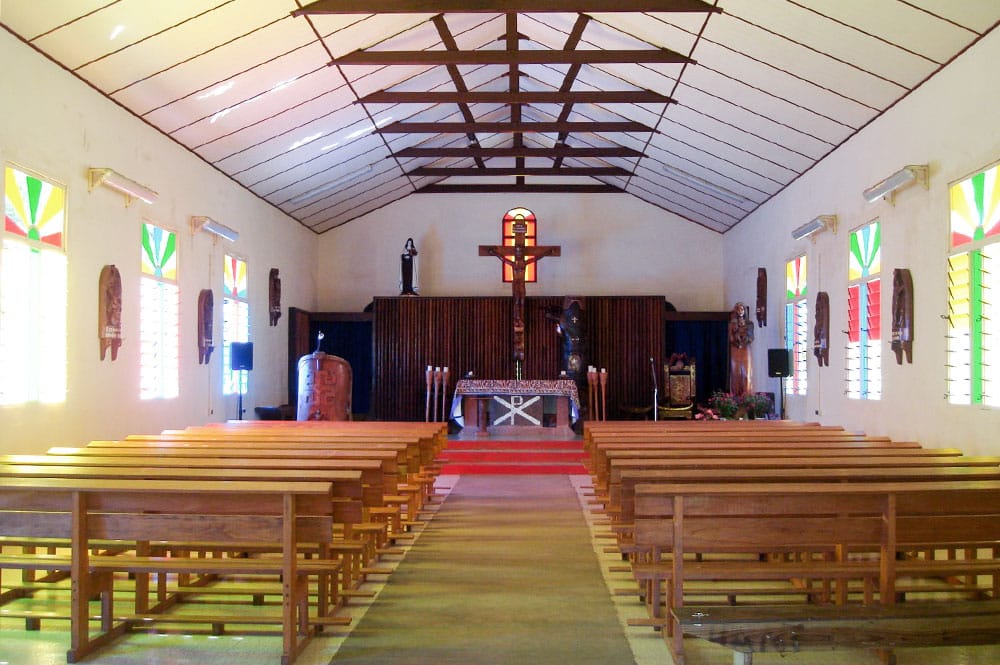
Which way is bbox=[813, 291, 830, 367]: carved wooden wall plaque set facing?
to the viewer's left

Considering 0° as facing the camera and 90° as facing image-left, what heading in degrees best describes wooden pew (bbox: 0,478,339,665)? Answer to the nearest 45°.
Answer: approximately 180°

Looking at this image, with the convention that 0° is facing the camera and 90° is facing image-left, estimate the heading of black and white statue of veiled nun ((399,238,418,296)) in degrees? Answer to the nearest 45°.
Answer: approximately 0°

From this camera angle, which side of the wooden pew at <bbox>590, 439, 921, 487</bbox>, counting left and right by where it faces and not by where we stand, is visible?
back

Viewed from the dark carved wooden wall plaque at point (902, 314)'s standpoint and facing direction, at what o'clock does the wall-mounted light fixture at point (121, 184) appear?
The wall-mounted light fixture is roughly at 1 o'clock from the dark carved wooden wall plaque.

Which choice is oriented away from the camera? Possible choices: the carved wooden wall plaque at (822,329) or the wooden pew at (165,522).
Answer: the wooden pew

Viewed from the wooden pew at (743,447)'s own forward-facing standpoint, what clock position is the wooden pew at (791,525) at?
the wooden pew at (791,525) is roughly at 6 o'clock from the wooden pew at (743,447).

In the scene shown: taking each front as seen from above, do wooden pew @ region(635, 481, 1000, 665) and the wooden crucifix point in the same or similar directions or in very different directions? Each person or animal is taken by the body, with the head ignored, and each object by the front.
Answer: very different directions

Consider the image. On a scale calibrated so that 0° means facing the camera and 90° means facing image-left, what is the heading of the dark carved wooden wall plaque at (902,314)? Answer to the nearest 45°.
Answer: approximately 45°

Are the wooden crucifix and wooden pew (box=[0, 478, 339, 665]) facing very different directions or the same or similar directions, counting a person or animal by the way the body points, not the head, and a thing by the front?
very different directions

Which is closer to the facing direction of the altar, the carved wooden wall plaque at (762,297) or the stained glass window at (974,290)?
the stained glass window

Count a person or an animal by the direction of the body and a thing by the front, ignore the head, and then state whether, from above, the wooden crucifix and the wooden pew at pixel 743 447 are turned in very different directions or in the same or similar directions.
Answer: very different directions

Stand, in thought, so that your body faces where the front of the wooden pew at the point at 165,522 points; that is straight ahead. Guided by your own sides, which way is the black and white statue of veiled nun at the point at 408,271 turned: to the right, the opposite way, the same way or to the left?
the opposite way
